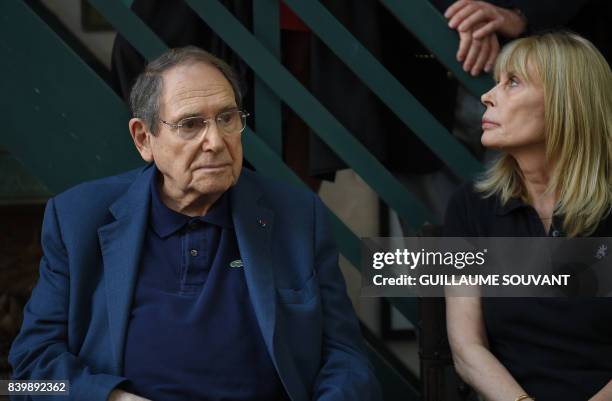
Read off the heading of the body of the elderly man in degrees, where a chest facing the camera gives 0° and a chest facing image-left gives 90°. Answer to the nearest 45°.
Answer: approximately 0°

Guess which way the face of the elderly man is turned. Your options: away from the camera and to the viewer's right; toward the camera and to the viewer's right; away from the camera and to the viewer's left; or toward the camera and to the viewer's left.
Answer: toward the camera and to the viewer's right

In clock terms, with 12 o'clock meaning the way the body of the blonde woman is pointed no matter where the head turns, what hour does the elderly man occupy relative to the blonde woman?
The elderly man is roughly at 2 o'clock from the blonde woman.

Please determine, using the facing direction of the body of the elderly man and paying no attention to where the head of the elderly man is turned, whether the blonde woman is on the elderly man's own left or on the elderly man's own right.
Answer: on the elderly man's own left

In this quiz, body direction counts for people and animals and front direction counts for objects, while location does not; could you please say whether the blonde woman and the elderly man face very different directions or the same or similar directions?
same or similar directions

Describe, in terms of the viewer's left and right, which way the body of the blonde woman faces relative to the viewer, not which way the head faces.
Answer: facing the viewer

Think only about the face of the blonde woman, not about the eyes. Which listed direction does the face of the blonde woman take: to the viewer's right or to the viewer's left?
to the viewer's left
